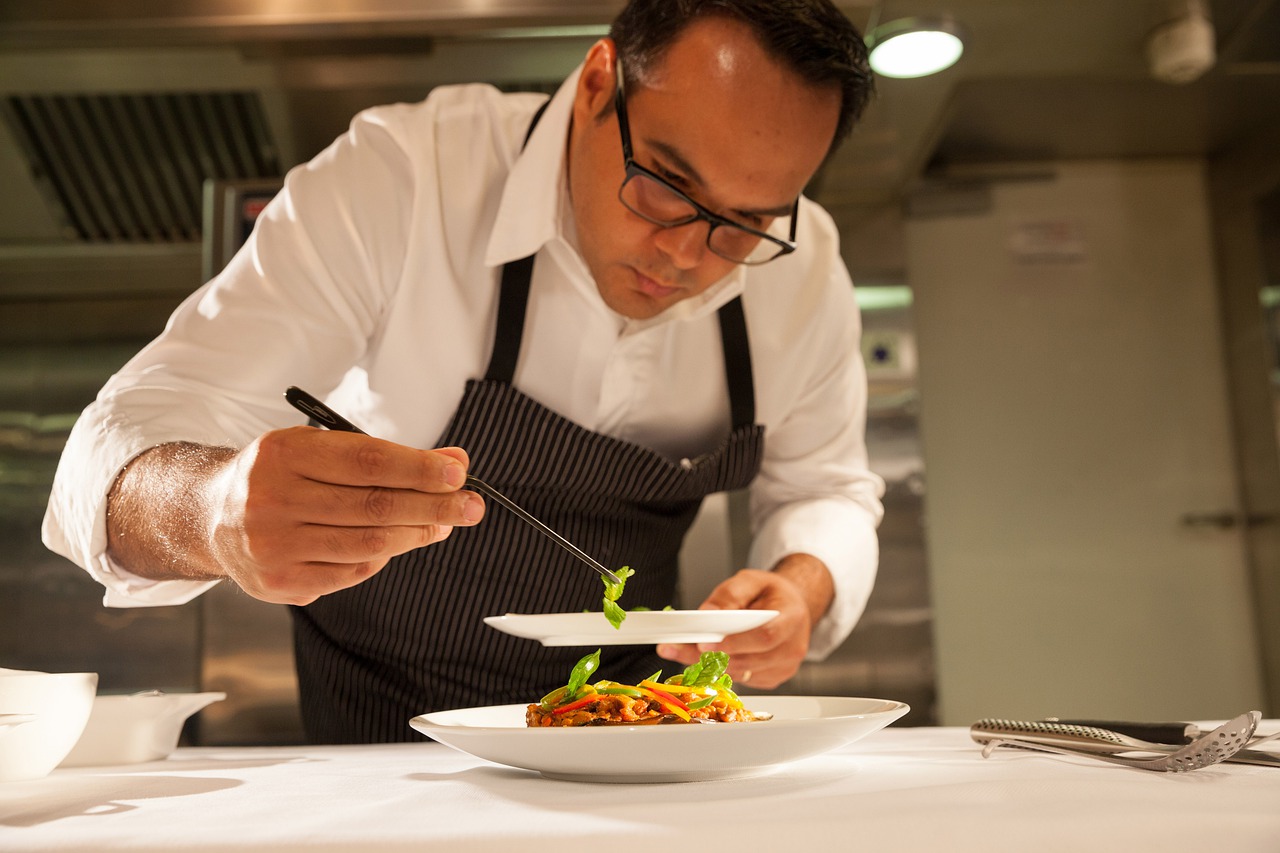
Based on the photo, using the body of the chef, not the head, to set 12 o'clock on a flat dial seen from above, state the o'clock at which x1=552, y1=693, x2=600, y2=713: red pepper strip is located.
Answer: The red pepper strip is roughly at 12 o'clock from the chef.

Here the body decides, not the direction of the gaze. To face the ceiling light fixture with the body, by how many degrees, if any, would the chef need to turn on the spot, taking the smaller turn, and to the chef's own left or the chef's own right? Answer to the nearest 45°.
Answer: approximately 135° to the chef's own left

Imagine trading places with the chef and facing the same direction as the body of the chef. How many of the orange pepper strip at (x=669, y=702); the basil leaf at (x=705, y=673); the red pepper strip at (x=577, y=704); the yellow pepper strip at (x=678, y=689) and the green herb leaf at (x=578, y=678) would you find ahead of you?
5

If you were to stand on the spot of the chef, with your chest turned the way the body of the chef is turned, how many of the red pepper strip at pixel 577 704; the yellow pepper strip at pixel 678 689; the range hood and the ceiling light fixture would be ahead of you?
2

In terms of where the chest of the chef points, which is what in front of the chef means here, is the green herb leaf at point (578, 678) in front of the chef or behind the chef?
in front

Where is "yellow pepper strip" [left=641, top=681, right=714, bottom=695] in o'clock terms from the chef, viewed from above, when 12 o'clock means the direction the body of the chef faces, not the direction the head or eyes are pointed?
The yellow pepper strip is roughly at 12 o'clock from the chef.

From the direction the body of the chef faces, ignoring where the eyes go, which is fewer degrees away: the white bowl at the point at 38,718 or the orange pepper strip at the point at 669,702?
the orange pepper strip

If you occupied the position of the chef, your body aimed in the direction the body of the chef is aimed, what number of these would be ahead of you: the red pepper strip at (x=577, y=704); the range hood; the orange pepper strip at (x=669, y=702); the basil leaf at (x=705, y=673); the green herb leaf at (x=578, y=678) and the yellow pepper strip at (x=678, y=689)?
5

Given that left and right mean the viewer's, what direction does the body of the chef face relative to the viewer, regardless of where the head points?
facing the viewer

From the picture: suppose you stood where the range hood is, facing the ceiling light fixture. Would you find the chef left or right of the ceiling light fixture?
right

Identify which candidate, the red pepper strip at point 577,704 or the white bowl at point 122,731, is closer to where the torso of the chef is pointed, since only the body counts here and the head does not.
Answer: the red pepper strip

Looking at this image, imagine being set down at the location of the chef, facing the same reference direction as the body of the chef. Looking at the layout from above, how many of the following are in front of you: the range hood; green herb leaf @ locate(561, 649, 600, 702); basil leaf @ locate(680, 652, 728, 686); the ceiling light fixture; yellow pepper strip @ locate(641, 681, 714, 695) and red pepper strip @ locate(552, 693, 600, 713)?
4

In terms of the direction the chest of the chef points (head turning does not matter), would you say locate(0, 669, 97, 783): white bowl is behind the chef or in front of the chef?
in front

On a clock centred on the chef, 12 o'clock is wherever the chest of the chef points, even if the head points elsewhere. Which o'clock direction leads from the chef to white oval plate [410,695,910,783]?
The white oval plate is roughly at 12 o'clock from the chef.
